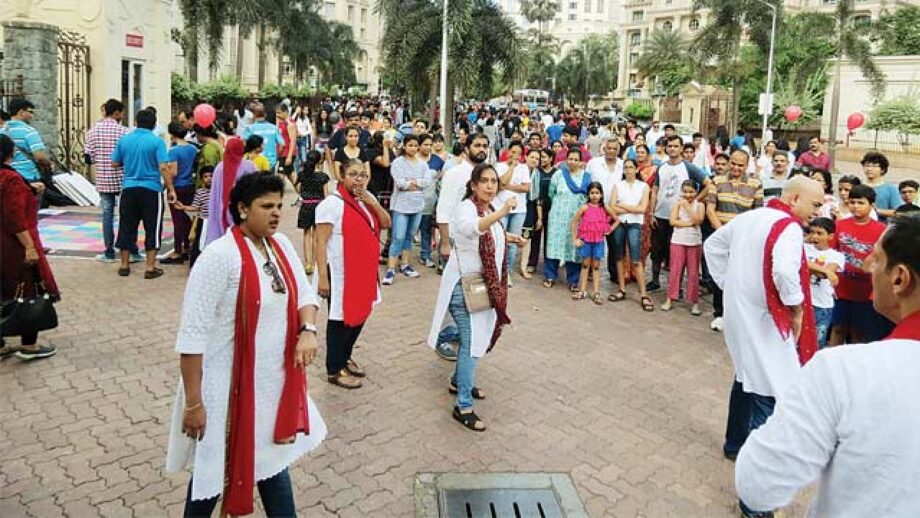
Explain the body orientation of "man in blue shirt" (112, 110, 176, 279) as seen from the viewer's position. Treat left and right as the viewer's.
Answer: facing away from the viewer

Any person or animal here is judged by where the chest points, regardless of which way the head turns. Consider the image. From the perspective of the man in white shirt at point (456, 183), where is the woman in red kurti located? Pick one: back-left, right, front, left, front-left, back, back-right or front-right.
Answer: right

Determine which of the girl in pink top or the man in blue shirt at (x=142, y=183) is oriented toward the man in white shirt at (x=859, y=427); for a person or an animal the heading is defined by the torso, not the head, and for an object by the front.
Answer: the girl in pink top

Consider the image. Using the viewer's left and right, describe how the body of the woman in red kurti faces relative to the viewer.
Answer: facing to the right of the viewer

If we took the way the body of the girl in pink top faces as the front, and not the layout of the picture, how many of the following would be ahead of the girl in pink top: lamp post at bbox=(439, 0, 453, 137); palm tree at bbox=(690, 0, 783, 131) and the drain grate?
1

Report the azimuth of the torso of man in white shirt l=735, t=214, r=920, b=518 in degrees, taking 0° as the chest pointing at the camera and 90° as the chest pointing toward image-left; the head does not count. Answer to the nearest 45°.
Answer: approximately 135°

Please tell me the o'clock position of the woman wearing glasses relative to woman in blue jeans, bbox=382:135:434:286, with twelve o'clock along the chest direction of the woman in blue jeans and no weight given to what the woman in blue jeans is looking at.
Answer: The woman wearing glasses is roughly at 12 o'clock from the woman in blue jeans.

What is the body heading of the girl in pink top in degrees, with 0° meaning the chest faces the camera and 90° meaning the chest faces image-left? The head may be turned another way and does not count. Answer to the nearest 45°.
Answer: approximately 0°

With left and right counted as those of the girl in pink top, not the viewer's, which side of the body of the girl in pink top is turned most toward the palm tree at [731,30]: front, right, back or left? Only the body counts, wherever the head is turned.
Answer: back

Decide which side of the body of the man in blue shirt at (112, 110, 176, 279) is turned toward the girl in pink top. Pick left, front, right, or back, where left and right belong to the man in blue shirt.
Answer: right

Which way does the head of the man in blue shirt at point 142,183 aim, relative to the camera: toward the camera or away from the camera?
away from the camera

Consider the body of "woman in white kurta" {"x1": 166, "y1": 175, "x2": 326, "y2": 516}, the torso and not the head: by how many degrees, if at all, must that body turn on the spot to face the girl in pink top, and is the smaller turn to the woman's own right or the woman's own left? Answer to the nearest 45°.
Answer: approximately 90° to the woman's own left
